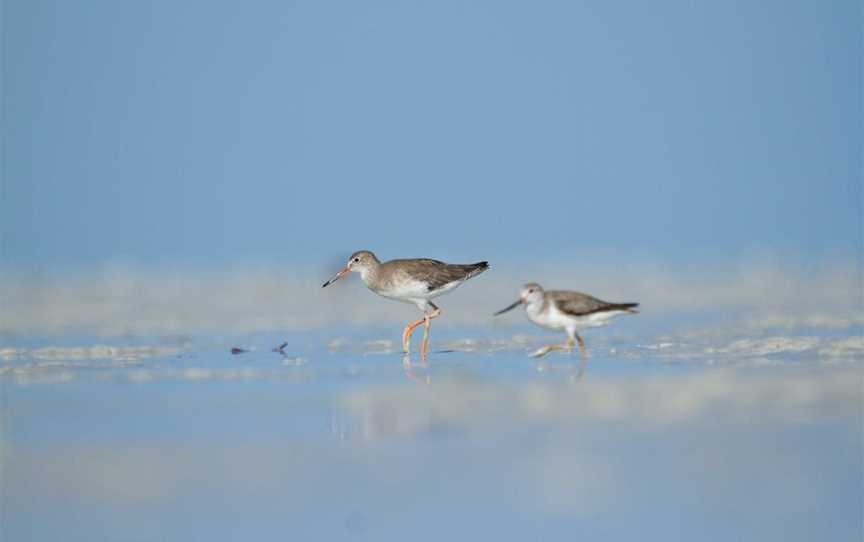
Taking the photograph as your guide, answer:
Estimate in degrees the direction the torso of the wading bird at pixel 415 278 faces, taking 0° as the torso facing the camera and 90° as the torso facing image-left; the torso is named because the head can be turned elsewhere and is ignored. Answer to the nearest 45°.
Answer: approximately 90°

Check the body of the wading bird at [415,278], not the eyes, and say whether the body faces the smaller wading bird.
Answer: no

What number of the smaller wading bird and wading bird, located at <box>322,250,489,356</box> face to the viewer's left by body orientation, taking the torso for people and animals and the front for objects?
2

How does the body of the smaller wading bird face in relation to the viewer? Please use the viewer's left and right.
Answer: facing to the left of the viewer

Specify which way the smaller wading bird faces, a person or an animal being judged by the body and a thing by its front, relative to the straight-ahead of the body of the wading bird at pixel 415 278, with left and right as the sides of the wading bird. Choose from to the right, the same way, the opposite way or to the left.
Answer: the same way
